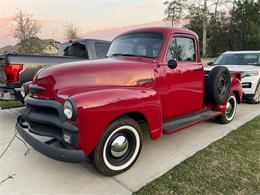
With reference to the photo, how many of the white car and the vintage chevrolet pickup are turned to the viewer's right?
0

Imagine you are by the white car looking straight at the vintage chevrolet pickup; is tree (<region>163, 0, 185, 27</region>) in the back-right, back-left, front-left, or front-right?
back-right

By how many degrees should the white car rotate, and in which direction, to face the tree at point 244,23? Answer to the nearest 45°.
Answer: approximately 135° to its right

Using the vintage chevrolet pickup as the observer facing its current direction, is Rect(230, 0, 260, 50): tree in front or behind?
behind

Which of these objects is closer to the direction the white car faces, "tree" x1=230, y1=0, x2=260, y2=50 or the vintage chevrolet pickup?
the vintage chevrolet pickup

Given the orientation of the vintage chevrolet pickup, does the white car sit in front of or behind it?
behind

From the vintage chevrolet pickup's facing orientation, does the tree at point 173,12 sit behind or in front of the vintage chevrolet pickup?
behind

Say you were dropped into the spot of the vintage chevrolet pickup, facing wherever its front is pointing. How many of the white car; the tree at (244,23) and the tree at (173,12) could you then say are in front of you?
0

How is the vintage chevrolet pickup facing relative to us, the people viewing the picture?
facing the viewer and to the left of the viewer

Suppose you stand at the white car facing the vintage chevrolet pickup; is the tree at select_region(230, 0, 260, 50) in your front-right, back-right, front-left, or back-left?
back-right
